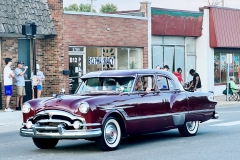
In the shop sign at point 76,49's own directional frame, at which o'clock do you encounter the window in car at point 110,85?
The window in car is roughly at 12 o'clock from the shop sign.

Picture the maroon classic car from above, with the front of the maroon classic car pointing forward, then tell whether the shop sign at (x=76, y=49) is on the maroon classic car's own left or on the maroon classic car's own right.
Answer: on the maroon classic car's own right

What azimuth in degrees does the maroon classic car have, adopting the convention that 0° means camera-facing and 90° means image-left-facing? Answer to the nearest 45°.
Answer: approximately 45°

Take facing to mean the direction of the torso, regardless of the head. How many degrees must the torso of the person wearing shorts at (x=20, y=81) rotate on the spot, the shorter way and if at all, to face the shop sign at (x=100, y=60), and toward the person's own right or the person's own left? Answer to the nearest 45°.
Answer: approximately 45° to the person's own left

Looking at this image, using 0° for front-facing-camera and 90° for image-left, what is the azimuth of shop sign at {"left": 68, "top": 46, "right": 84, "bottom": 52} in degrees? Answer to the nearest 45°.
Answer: approximately 0°

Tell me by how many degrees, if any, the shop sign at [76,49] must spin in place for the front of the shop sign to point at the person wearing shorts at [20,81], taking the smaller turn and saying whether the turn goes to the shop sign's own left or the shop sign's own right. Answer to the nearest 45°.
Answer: approximately 45° to the shop sign's own right

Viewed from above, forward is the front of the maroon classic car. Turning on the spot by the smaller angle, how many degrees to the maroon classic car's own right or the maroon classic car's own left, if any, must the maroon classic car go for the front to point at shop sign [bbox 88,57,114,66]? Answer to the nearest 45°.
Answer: approximately 135° to the maroon classic car's own right
